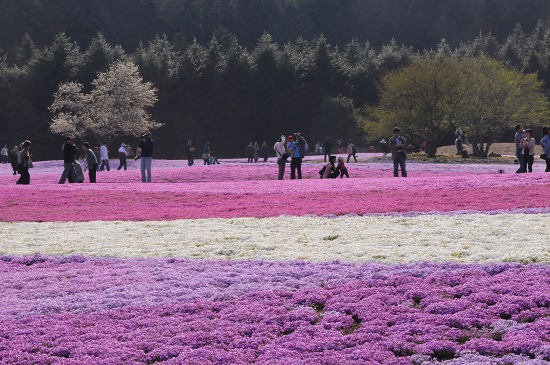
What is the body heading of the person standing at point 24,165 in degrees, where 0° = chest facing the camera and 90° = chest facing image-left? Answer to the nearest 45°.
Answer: approximately 270°

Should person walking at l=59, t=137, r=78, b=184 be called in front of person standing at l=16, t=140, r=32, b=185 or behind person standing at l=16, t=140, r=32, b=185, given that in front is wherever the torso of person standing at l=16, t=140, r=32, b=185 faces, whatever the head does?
in front

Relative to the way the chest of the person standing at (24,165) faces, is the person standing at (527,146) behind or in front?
in front

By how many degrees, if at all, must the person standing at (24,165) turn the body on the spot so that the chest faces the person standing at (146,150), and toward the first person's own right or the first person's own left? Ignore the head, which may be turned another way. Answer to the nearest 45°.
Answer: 0° — they already face them
